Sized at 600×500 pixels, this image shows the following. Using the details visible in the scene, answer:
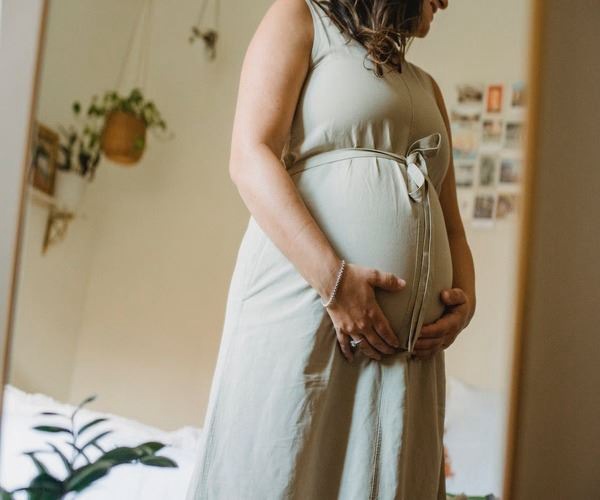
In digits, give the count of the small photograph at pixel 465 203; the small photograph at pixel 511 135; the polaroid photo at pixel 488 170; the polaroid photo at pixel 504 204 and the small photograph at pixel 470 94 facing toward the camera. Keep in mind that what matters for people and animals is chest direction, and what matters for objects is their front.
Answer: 5

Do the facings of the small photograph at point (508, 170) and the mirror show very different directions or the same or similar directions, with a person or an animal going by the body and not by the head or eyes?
same or similar directions

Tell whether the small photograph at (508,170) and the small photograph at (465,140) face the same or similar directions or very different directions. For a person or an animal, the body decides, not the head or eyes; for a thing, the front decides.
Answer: same or similar directions

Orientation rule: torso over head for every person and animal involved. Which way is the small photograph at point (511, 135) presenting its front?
toward the camera

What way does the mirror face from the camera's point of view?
toward the camera

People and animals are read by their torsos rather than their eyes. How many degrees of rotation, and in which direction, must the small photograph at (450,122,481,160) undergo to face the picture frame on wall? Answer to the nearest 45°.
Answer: approximately 90° to its right

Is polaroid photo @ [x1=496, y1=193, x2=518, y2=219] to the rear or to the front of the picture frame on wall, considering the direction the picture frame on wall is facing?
to the front

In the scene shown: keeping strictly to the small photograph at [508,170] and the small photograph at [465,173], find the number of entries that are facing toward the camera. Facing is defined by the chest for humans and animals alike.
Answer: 2
